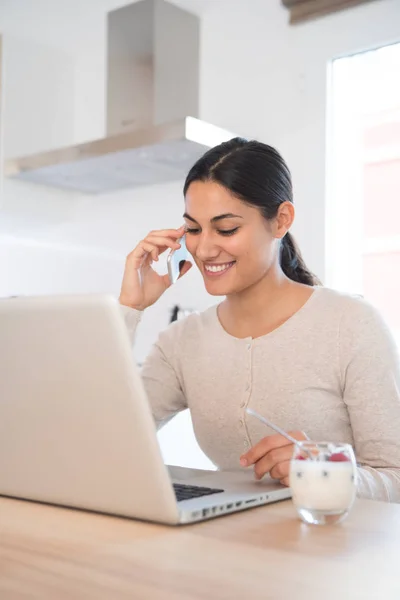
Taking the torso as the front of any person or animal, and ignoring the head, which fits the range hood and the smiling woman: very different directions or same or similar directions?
same or similar directions

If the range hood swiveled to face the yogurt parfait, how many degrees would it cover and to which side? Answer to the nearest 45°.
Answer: approximately 45° to its left

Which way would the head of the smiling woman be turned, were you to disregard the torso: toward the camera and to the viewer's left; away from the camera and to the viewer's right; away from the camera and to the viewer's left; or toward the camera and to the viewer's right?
toward the camera and to the viewer's left

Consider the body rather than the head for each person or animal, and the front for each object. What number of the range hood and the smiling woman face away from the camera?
0

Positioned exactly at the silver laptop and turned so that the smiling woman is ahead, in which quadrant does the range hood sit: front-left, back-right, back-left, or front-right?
front-left

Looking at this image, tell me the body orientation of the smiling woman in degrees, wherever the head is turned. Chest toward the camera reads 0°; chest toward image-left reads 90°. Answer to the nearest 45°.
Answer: approximately 45°

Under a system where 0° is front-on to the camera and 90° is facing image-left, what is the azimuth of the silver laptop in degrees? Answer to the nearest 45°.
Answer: approximately 225°

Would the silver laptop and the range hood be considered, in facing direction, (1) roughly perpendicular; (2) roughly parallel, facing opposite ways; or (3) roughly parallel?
roughly parallel, facing opposite ways

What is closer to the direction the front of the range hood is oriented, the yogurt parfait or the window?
the yogurt parfait

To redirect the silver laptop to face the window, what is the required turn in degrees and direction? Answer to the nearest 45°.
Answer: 0° — it already faces it

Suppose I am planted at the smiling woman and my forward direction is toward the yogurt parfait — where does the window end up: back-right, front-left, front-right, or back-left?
back-left

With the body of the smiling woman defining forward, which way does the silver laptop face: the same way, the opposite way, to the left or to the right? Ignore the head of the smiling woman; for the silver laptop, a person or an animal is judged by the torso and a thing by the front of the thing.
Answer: the opposite way

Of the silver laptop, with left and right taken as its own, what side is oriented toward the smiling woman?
front

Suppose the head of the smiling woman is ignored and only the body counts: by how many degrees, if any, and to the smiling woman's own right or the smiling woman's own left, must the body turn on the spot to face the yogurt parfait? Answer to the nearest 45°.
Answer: approximately 45° to the smiling woman's own left
